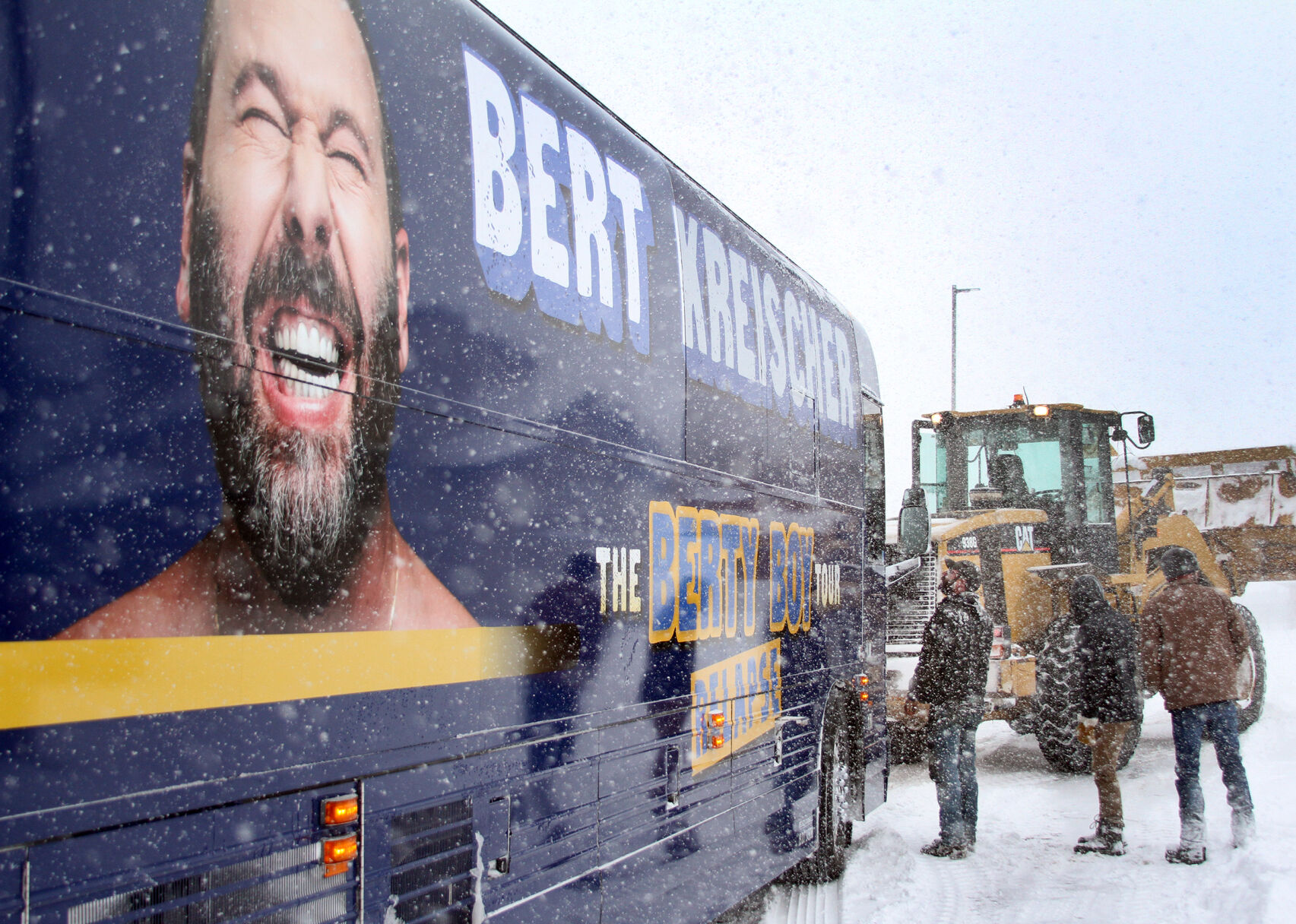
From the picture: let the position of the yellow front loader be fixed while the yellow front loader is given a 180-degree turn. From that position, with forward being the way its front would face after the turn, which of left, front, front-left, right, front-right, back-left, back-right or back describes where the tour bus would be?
front-left

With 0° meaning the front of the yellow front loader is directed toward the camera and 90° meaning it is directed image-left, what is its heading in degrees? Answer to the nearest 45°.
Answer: approximately 225°

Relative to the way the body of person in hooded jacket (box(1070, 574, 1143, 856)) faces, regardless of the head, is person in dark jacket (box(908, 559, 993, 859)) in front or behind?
in front

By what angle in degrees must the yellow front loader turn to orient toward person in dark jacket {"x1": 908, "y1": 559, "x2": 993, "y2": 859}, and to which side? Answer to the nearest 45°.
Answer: approximately 135° to its right

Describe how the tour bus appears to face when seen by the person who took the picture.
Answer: facing away from the viewer and to the right of the viewer

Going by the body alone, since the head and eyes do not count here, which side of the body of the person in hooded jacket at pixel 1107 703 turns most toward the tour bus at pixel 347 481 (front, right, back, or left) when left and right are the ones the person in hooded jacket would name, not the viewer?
left

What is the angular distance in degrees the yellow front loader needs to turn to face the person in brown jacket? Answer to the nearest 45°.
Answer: approximately 135° to its right
